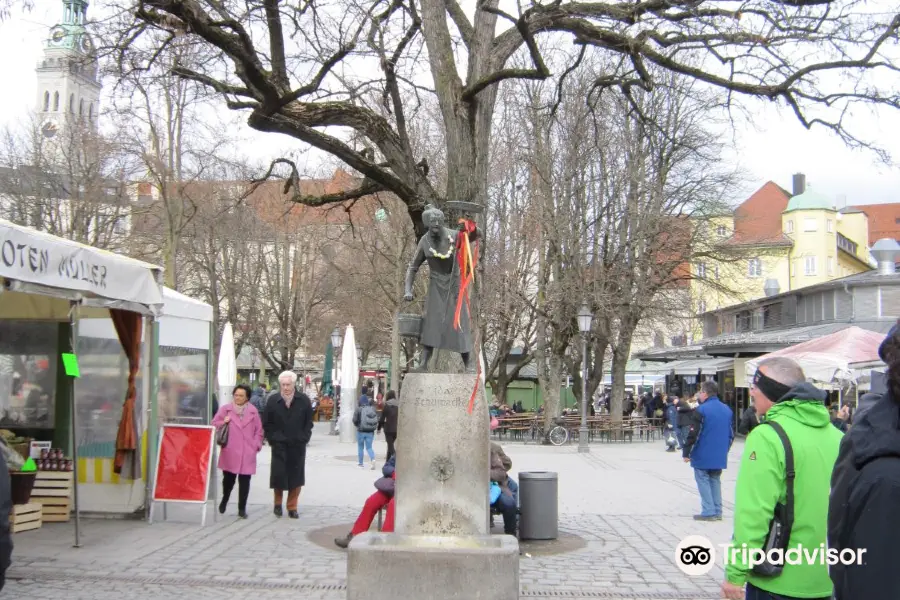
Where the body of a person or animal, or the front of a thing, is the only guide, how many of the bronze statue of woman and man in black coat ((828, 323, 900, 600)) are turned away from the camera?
1

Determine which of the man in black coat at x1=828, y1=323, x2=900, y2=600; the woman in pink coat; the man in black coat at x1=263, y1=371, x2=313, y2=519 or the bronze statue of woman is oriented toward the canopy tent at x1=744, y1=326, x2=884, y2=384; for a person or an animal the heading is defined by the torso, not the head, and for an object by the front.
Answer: the man in black coat at x1=828, y1=323, x2=900, y2=600

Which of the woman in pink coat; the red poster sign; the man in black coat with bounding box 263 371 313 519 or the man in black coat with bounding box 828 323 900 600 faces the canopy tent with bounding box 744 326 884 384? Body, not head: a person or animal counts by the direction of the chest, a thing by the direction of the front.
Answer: the man in black coat with bounding box 828 323 900 600

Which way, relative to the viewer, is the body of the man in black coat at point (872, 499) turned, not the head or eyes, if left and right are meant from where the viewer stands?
facing away from the viewer

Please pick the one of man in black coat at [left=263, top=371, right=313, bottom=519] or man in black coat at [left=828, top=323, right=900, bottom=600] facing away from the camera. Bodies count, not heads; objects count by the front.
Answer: man in black coat at [left=828, top=323, right=900, bottom=600]

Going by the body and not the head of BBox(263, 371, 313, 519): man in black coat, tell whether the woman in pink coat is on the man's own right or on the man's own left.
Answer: on the man's own right

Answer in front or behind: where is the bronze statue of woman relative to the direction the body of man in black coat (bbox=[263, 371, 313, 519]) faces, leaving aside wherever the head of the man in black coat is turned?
in front

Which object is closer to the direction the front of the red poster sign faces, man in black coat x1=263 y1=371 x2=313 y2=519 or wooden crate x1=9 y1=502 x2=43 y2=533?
the wooden crate

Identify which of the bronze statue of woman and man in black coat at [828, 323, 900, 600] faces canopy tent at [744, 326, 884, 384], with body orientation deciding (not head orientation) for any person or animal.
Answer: the man in black coat

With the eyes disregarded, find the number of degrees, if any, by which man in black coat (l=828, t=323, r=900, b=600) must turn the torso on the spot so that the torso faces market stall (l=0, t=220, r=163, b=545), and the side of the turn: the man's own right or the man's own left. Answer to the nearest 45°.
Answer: approximately 45° to the man's own left

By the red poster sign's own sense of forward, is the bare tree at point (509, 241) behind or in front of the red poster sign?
behind

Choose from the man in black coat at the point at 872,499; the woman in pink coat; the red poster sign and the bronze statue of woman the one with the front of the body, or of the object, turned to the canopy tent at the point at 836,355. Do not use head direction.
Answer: the man in black coat
